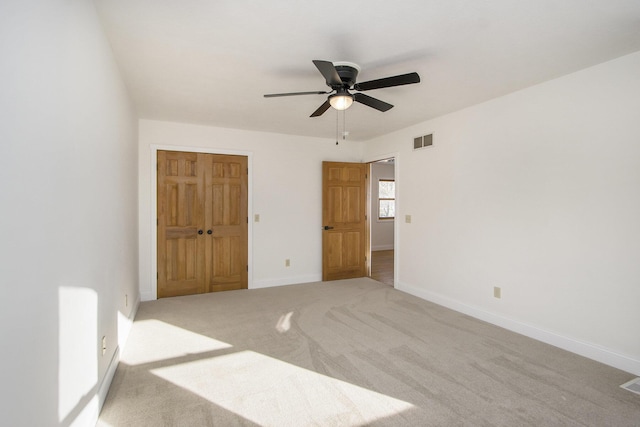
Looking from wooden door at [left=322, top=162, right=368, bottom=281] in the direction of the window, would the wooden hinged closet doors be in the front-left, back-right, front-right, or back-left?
back-left

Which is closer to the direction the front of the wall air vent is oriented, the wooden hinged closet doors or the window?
the wooden hinged closet doors

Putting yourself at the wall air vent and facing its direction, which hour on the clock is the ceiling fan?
The ceiling fan is roughly at 11 o'clock from the wall air vent.

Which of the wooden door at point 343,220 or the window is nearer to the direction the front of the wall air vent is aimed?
the wooden door

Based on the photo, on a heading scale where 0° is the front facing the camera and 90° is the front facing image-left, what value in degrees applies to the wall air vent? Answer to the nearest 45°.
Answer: approximately 45°

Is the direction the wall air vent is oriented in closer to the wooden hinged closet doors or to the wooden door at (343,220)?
the wooden hinged closet doors

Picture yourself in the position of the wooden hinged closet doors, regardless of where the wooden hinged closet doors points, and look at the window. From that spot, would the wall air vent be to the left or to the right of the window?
right

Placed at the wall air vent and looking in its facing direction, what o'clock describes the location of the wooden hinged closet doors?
The wooden hinged closet doors is roughly at 1 o'clock from the wall air vent.

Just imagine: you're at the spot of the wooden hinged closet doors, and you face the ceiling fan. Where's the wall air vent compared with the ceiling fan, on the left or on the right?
left

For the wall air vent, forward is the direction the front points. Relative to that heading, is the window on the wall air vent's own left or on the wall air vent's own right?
on the wall air vent's own right

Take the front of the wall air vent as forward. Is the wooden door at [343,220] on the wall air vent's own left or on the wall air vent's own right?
on the wall air vent's own right
